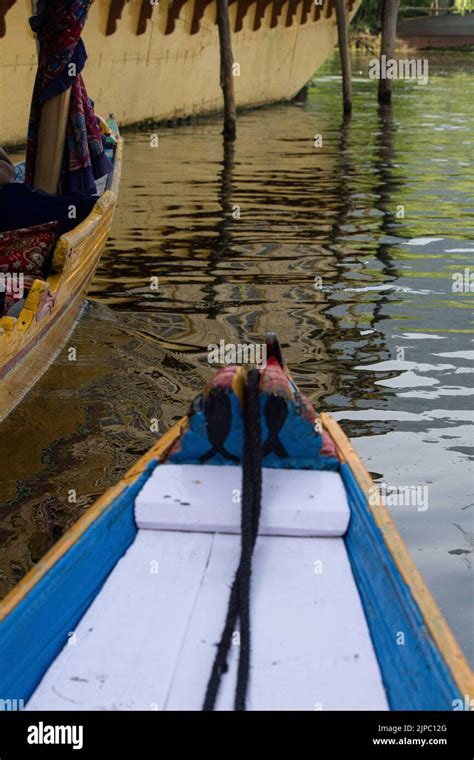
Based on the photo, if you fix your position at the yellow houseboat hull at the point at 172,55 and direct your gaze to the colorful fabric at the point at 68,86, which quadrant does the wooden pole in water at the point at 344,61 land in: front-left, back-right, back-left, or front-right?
back-left

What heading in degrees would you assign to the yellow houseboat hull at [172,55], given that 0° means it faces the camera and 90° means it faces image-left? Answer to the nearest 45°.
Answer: approximately 225°

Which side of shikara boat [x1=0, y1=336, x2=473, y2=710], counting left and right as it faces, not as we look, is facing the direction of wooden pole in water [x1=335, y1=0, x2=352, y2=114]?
front

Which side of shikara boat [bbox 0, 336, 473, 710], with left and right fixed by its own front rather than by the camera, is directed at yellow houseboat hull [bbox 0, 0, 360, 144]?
front

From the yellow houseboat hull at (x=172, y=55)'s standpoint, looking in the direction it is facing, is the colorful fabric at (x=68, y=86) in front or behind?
behind

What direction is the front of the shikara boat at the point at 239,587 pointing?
away from the camera

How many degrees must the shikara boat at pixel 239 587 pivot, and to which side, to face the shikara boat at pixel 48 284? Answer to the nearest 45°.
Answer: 0° — it already faces it

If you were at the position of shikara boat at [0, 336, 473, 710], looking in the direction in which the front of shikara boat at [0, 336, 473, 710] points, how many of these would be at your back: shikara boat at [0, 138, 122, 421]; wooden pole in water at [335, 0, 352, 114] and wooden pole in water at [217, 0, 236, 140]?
0

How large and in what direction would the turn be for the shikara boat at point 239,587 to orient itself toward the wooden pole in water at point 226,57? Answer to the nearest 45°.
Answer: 0° — it already faces it

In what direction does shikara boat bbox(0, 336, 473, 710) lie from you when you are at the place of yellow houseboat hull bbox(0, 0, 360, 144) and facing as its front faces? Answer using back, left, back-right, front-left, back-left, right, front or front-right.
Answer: back-right

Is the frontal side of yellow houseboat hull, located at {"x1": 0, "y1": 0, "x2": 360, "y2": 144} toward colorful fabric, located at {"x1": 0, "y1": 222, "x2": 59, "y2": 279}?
no

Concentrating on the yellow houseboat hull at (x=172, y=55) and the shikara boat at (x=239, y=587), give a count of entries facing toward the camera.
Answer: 0

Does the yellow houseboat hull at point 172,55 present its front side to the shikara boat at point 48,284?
no

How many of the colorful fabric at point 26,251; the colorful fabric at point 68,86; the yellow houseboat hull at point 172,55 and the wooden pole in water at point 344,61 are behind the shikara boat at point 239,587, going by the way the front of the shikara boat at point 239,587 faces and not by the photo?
0
